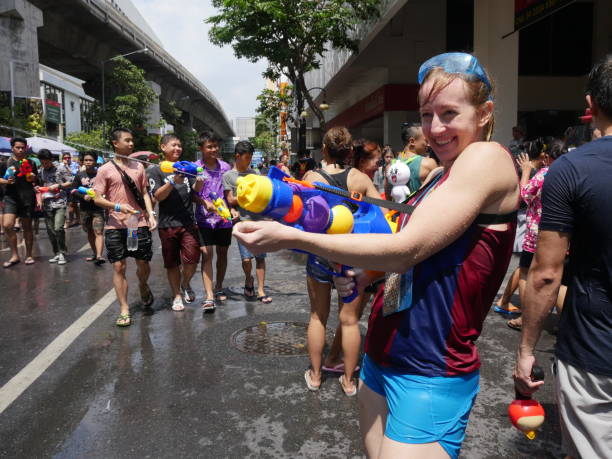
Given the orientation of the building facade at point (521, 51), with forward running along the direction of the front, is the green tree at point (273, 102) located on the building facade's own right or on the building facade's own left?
on the building facade's own right

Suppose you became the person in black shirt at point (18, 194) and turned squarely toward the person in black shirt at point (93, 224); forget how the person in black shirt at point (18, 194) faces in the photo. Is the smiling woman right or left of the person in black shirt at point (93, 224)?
right

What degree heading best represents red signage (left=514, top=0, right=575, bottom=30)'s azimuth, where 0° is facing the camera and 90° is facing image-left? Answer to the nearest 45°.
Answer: approximately 45°

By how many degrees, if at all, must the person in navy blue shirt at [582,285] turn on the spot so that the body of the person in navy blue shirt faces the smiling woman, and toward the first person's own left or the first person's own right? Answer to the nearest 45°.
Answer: approximately 135° to the first person's own left

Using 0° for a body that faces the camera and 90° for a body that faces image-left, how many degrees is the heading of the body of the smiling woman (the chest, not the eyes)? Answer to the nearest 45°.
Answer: approximately 90°

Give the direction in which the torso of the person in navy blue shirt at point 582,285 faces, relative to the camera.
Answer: away from the camera

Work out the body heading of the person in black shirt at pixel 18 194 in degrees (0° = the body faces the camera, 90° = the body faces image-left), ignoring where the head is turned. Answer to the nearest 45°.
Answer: approximately 0°

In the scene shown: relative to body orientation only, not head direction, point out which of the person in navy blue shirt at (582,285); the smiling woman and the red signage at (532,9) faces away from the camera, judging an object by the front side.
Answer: the person in navy blue shirt

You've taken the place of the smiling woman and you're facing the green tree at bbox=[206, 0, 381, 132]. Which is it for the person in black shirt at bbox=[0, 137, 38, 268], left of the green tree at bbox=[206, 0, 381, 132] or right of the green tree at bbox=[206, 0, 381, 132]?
left
